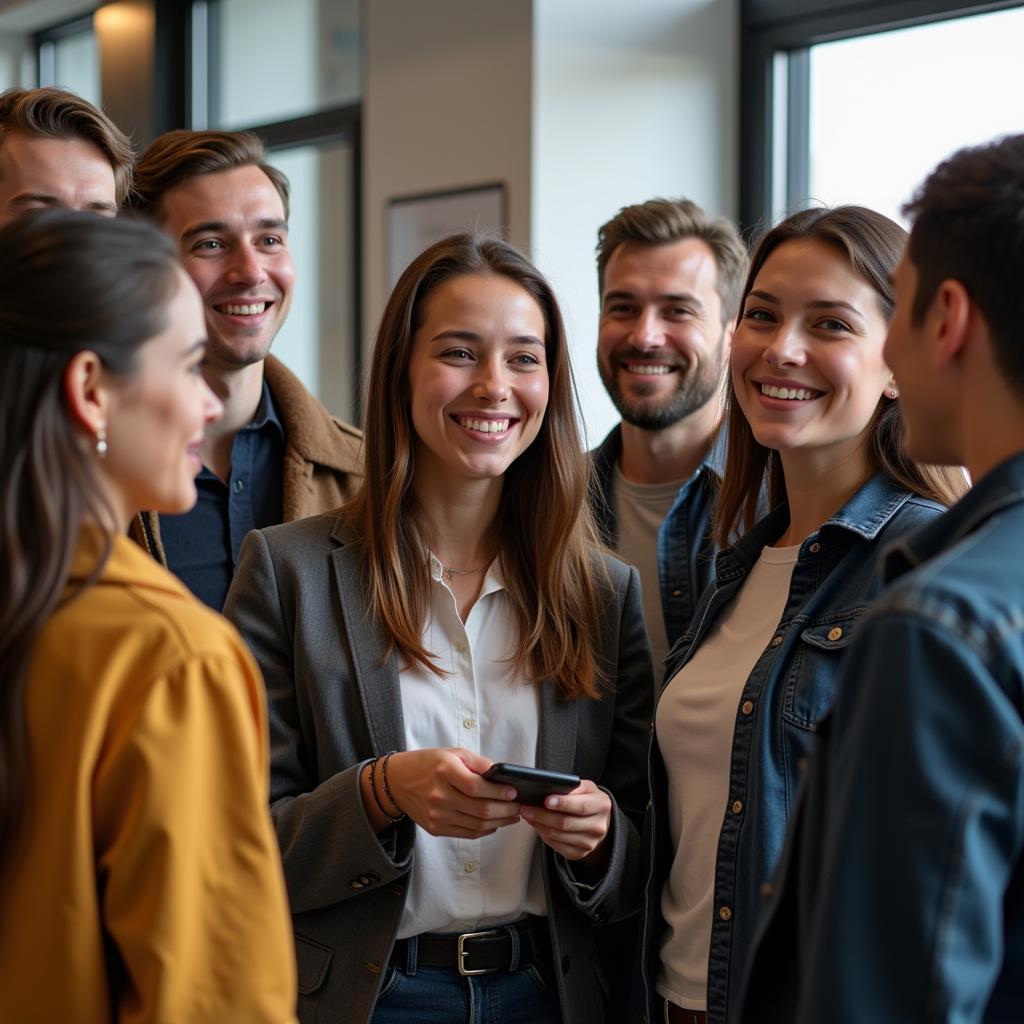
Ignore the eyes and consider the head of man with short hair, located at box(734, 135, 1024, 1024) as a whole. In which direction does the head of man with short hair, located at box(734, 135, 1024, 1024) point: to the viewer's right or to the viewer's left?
to the viewer's left

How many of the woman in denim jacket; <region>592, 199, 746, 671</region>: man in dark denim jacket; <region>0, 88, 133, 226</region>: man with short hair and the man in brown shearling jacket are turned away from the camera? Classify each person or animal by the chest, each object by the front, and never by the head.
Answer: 0

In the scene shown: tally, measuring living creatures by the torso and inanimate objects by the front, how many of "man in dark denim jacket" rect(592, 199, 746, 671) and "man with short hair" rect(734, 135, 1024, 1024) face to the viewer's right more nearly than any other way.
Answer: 0

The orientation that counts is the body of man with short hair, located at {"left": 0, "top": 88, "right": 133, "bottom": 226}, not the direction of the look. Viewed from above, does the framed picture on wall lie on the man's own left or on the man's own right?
on the man's own left

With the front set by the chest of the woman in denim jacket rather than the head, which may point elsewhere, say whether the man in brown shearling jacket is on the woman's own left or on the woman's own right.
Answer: on the woman's own right

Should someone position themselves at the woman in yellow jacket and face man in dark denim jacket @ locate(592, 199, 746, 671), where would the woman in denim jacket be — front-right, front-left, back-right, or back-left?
front-right

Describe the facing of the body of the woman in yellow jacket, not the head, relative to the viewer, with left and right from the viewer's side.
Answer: facing away from the viewer and to the right of the viewer

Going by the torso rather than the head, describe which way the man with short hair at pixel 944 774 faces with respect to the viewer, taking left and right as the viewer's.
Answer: facing away from the viewer and to the left of the viewer

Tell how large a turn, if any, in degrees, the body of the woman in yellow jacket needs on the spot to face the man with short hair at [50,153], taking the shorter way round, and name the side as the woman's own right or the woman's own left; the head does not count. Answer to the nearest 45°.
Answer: approximately 45° to the woman's own left

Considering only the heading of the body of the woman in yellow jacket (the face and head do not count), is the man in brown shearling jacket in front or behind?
in front

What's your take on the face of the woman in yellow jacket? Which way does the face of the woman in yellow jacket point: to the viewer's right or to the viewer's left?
to the viewer's right

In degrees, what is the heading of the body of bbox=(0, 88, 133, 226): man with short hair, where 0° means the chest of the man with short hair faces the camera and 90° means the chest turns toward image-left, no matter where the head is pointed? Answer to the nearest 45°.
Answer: approximately 315°

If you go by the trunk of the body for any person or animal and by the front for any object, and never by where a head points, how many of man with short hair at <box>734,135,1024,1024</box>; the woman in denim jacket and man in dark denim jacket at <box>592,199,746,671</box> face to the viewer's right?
0
